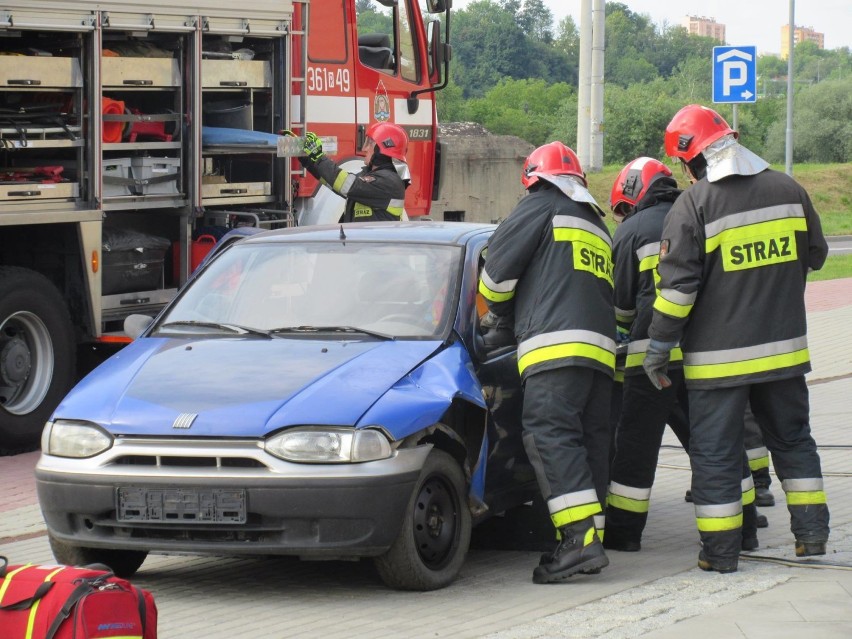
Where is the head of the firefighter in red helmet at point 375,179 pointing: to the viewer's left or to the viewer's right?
to the viewer's left

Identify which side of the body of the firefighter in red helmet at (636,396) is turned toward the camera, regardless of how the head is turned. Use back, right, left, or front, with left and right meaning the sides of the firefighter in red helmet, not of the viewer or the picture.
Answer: left

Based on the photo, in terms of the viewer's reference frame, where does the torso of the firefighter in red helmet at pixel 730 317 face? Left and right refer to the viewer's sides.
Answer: facing away from the viewer and to the left of the viewer

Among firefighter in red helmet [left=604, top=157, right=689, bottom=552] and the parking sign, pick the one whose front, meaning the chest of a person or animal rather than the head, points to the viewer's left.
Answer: the firefighter in red helmet

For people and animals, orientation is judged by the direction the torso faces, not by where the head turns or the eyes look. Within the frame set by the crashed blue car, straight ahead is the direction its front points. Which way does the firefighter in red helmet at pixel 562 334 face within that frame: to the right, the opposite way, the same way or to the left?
to the right

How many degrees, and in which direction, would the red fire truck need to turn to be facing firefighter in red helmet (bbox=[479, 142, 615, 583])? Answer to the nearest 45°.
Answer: approximately 90° to its right

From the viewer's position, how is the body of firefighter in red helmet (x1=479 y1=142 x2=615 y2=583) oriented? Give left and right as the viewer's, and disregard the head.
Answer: facing away from the viewer and to the left of the viewer

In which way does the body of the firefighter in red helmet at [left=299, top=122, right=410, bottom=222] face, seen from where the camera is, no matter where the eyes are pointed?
to the viewer's left

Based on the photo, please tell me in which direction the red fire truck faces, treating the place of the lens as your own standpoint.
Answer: facing away from the viewer and to the right of the viewer

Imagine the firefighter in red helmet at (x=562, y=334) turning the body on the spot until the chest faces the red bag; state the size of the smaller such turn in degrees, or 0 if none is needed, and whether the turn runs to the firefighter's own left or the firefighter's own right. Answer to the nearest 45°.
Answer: approximately 90° to the firefighter's own left

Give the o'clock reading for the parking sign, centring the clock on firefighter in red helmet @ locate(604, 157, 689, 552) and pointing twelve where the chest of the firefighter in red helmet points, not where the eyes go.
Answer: The parking sign is roughly at 3 o'clock from the firefighter in red helmet.

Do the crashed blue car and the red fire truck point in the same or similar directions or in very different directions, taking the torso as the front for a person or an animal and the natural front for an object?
very different directions

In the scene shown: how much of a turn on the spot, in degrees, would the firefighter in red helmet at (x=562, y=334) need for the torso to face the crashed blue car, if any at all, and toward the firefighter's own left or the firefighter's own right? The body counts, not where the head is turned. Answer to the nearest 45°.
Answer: approximately 90° to the firefighter's own left

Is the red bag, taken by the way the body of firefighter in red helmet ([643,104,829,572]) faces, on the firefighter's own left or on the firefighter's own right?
on the firefighter's own left
